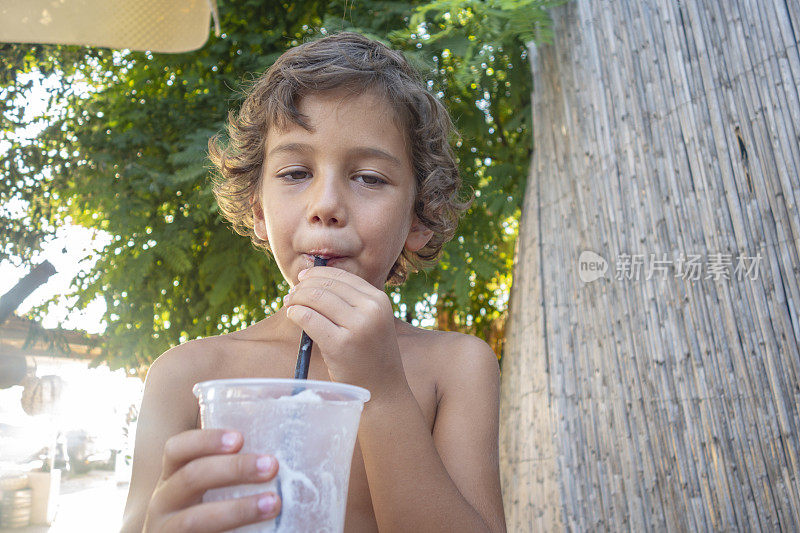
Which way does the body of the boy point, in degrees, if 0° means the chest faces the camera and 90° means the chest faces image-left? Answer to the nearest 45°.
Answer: approximately 0°

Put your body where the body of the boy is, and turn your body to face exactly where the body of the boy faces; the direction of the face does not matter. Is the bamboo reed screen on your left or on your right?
on your left
